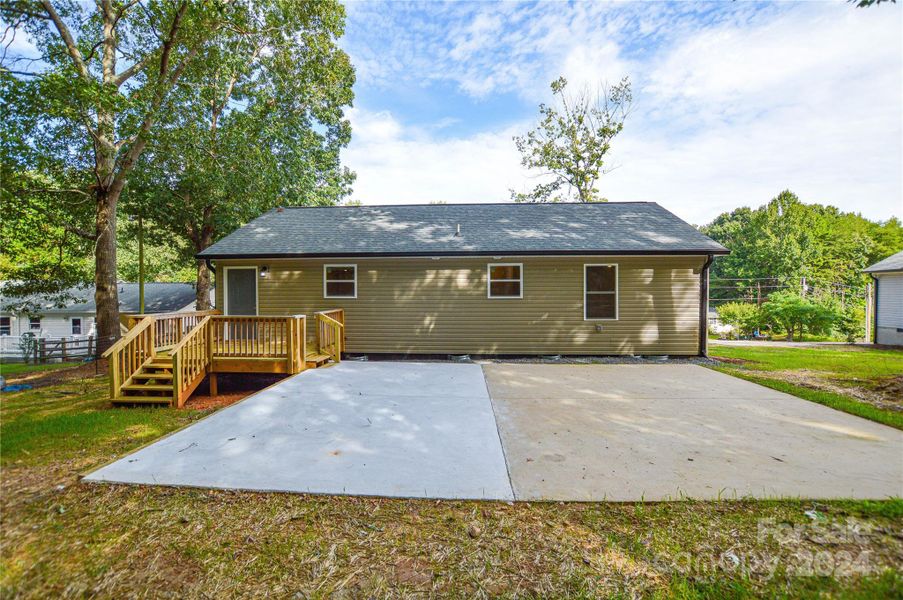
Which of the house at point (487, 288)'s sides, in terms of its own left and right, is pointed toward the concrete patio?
back

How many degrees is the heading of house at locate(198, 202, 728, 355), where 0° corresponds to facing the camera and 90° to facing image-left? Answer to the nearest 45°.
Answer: approximately 180°

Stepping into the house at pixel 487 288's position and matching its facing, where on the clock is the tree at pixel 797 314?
The tree is roughly at 2 o'clock from the house.

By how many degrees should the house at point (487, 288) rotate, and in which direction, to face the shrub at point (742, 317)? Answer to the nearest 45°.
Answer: approximately 45° to its right

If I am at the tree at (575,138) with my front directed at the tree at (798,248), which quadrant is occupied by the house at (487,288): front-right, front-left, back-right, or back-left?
back-right
